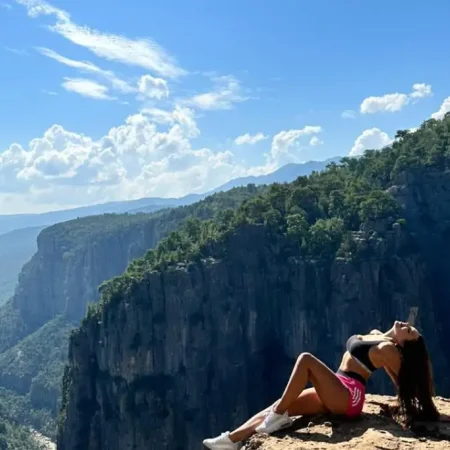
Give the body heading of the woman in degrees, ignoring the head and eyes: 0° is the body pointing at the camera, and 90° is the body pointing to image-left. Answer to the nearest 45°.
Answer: approximately 90°
